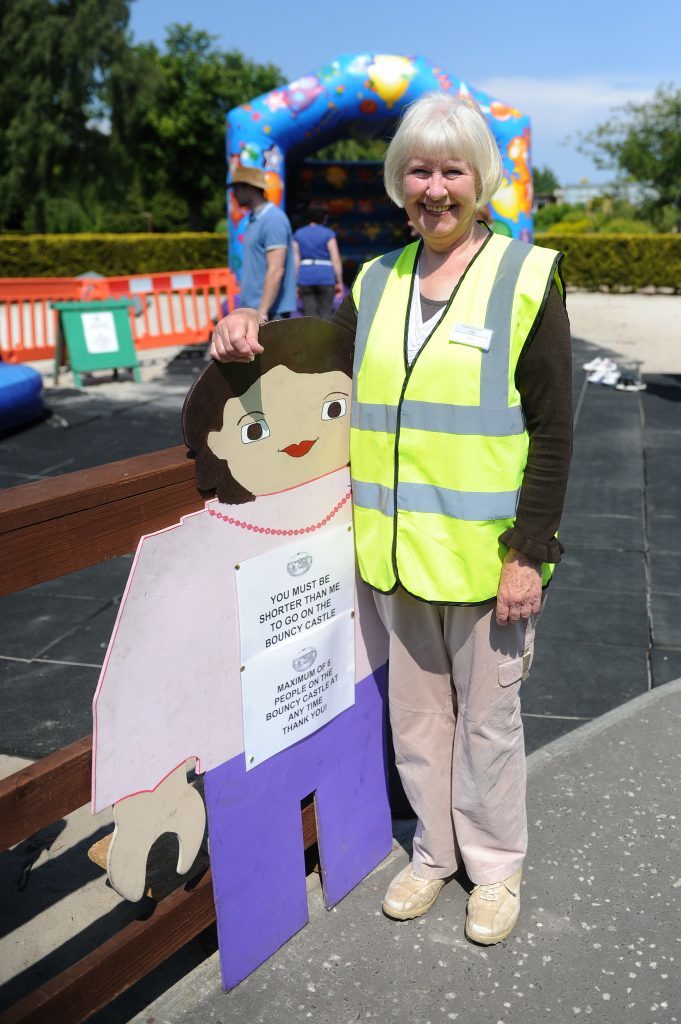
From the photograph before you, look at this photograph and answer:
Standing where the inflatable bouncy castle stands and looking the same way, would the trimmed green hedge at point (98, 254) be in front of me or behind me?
behind

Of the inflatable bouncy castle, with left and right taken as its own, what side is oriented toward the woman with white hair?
front

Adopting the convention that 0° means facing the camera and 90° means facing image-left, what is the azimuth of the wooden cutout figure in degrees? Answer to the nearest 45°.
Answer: approximately 315°

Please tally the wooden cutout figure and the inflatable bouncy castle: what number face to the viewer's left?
0

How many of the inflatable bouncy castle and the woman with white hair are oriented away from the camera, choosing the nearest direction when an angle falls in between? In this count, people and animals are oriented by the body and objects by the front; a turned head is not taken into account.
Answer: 0

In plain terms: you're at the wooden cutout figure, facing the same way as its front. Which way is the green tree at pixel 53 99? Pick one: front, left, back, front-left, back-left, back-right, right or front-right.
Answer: back-left

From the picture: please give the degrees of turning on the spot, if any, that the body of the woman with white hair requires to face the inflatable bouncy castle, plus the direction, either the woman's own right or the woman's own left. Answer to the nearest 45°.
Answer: approximately 135° to the woman's own right

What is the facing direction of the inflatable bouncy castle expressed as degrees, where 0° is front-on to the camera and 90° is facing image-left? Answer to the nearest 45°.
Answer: approximately 0°

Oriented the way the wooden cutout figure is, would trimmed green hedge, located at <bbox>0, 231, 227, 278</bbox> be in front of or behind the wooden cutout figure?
behind

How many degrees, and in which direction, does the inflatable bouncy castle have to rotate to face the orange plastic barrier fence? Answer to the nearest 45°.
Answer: approximately 90° to its right

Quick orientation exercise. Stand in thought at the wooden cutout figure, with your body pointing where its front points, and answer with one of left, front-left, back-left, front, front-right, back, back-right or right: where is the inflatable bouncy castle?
back-left
